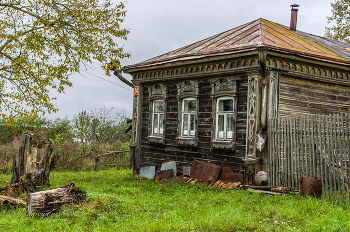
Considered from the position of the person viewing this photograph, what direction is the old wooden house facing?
facing the viewer and to the left of the viewer

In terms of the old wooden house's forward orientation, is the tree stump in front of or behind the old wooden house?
in front

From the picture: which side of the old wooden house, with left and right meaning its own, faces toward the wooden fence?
left

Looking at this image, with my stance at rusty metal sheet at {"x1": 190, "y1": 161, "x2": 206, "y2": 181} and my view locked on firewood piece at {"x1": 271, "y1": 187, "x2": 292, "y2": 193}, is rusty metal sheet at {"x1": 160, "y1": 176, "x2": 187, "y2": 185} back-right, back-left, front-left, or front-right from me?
back-right

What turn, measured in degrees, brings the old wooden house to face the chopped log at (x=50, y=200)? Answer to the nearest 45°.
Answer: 0° — it already faces it

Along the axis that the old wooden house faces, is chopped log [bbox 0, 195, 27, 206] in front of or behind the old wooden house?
in front
